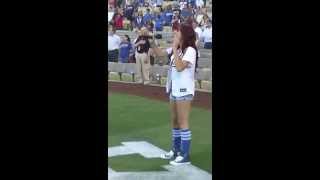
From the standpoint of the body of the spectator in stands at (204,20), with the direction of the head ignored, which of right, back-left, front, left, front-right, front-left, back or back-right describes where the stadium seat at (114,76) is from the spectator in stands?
front-right

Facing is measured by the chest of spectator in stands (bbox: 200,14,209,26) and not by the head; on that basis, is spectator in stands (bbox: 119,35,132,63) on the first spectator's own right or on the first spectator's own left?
on the first spectator's own right

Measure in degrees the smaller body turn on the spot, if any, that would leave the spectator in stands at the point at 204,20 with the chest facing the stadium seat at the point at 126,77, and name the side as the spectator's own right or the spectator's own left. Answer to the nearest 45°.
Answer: approximately 45° to the spectator's own right

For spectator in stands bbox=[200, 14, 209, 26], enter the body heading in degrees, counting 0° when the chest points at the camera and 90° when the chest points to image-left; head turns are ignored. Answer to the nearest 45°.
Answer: approximately 45°

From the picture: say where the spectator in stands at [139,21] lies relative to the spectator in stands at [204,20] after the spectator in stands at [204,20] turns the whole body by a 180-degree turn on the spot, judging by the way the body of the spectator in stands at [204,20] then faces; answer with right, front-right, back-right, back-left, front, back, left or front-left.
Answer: back-left

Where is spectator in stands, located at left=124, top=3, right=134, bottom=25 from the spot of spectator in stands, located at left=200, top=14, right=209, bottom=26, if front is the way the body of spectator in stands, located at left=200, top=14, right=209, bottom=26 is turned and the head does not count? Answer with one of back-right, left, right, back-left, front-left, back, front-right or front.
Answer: front-right
